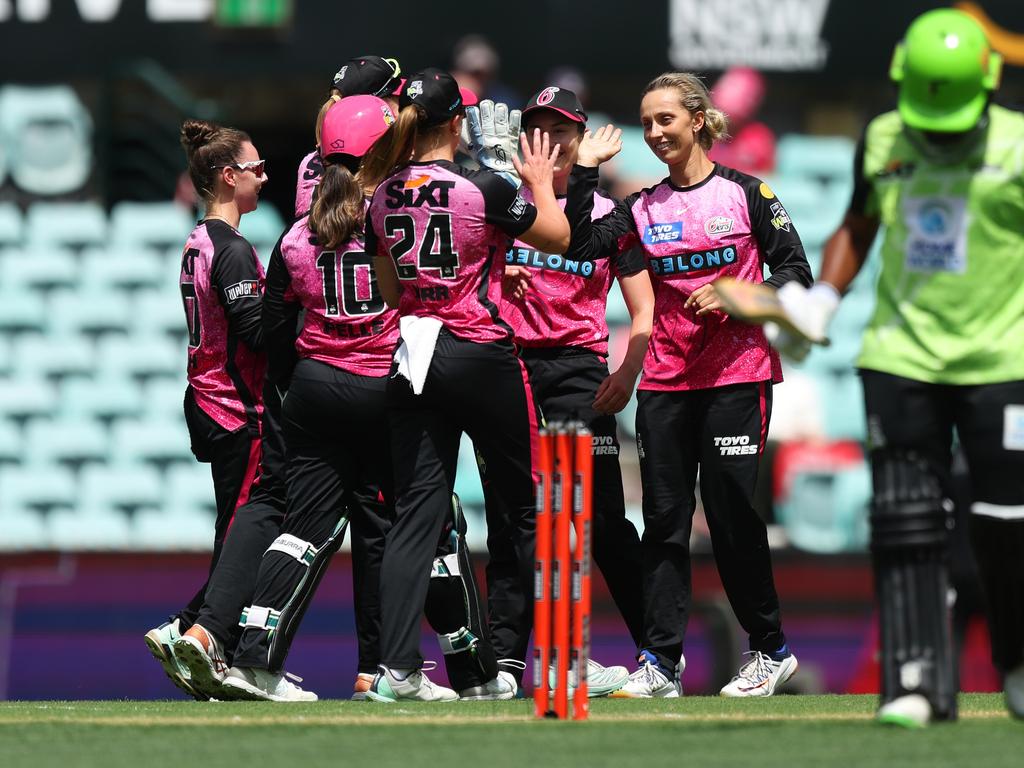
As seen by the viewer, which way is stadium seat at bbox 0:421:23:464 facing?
toward the camera

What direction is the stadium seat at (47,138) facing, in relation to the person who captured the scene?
facing the viewer

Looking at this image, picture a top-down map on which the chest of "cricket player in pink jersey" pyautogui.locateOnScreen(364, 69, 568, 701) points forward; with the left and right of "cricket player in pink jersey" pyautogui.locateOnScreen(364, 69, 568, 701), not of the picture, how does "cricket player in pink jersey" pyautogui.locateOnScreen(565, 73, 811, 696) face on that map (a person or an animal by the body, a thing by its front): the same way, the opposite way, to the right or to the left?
the opposite way

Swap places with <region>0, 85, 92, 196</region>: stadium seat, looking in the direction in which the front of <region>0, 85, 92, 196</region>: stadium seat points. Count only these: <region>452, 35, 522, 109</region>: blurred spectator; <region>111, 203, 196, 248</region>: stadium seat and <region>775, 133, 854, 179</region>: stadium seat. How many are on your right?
0

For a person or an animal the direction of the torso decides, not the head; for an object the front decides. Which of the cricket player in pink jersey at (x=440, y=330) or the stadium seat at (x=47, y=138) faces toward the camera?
the stadium seat

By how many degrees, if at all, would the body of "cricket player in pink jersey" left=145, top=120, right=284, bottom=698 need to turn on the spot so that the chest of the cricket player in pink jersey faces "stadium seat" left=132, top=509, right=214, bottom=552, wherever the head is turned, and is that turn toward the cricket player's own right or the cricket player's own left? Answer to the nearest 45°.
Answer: approximately 90° to the cricket player's own left

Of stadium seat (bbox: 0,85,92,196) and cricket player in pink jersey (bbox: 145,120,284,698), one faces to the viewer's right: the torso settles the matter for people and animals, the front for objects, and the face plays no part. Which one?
the cricket player in pink jersey

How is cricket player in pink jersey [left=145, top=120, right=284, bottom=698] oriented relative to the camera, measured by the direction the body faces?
to the viewer's right

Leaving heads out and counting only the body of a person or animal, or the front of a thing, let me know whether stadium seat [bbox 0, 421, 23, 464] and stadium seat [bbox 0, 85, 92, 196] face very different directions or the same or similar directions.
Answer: same or similar directions

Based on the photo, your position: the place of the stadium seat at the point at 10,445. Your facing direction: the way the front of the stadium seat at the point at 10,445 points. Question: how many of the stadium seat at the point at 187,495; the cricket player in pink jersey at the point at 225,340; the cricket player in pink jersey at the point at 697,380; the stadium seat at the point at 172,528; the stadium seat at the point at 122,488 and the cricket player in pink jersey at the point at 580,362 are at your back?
0

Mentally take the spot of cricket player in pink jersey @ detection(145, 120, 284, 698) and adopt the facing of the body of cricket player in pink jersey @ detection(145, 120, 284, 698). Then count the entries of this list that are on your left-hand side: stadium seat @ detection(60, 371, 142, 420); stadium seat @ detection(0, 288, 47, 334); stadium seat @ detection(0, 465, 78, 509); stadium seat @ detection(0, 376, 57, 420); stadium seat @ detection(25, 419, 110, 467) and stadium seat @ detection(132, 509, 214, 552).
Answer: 6

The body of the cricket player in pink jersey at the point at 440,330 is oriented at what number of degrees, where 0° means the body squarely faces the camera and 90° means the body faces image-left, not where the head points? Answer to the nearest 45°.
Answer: approximately 225°

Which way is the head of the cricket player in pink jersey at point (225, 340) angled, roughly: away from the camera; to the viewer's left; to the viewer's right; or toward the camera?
to the viewer's right

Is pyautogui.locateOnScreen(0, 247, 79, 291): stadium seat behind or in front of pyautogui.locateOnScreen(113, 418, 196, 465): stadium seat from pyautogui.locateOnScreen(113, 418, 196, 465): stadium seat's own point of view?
behind
